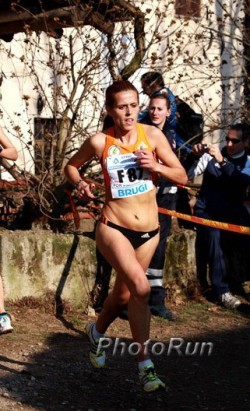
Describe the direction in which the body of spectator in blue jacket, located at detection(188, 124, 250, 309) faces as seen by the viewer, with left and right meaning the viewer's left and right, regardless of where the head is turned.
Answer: facing the viewer and to the left of the viewer

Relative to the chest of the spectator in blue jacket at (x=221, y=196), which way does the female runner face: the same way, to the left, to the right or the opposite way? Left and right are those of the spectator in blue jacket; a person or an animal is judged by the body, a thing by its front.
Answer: to the left

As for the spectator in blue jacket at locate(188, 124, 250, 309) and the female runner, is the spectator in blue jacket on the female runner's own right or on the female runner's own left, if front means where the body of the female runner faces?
on the female runner's own left

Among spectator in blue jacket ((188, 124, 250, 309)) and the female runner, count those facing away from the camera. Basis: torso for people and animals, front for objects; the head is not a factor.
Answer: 0

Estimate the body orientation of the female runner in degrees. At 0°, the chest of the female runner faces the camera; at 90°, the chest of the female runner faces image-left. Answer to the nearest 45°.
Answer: approximately 315°

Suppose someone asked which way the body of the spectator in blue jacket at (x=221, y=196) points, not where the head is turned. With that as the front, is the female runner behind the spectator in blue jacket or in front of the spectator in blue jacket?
in front

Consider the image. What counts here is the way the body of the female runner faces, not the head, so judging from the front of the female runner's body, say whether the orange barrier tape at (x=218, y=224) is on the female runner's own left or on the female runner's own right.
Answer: on the female runner's own left
